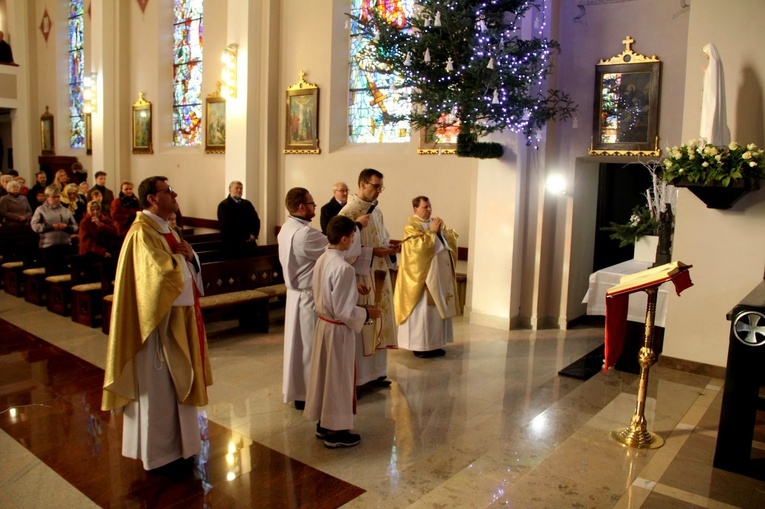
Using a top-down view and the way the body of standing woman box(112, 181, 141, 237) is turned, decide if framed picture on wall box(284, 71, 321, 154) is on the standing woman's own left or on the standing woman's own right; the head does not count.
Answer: on the standing woman's own left

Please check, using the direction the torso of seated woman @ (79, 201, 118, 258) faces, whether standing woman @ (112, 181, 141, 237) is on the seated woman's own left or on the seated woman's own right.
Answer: on the seated woman's own left

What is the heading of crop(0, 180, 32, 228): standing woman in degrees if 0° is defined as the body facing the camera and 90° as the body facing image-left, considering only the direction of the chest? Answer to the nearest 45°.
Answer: approximately 315°

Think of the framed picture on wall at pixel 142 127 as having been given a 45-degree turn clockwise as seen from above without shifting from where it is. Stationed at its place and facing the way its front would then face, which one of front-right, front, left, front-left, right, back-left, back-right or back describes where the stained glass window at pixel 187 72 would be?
back-left

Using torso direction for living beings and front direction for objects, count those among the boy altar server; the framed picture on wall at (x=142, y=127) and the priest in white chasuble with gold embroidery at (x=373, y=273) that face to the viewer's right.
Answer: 2

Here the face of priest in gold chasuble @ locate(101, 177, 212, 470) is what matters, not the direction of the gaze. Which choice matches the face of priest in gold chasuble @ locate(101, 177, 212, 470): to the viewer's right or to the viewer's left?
to the viewer's right

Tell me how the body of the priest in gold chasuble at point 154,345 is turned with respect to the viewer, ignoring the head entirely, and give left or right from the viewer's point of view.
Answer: facing to the right of the viewer

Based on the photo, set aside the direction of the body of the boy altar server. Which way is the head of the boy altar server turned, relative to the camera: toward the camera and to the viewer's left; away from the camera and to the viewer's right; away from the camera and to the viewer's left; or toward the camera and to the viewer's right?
away from the camera and to the viewer's right

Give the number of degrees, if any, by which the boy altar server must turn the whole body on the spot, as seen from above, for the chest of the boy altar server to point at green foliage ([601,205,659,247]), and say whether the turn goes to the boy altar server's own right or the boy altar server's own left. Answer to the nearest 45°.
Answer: approximately 45° to the boy altar server's own left

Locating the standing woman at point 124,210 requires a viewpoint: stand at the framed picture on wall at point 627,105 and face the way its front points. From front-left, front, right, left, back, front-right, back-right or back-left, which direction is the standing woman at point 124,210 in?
right
